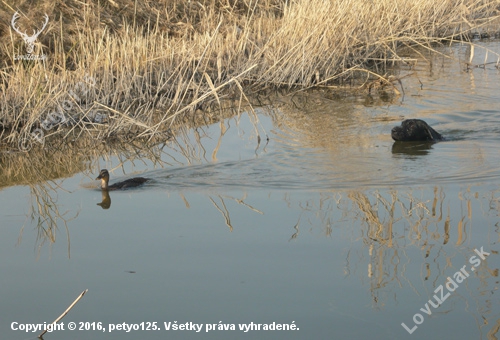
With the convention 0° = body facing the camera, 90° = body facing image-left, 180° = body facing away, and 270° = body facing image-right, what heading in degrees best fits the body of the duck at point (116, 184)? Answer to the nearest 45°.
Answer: approximately 90°
